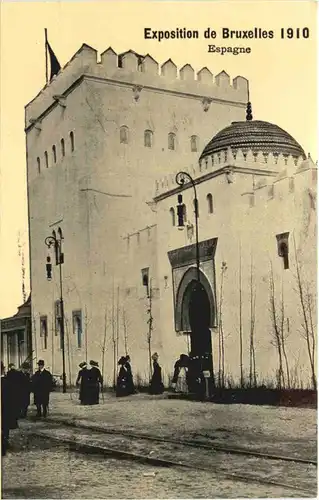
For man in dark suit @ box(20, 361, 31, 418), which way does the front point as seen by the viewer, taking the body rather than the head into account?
toward the camera

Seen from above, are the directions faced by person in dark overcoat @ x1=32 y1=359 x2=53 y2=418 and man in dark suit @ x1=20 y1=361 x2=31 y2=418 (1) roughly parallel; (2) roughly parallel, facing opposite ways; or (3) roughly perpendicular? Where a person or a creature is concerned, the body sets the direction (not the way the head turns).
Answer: roughly parallel

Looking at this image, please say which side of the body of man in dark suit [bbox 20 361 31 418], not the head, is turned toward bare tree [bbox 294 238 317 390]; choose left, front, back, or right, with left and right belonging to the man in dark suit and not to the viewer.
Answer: left

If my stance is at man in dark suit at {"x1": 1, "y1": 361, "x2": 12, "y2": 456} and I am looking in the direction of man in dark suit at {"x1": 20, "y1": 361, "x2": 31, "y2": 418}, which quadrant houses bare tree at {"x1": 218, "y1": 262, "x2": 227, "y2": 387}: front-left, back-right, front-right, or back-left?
front-right

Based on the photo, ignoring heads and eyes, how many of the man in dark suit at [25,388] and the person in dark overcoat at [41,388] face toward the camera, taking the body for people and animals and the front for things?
2
